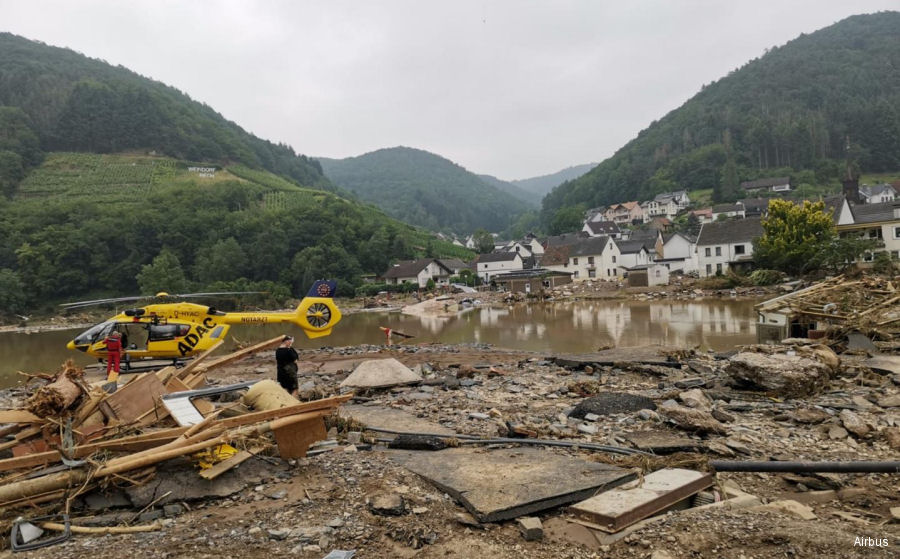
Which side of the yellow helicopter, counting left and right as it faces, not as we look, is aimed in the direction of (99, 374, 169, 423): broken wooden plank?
left

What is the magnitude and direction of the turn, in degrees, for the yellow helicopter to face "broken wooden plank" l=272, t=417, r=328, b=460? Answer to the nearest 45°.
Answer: approximately 90° to its left

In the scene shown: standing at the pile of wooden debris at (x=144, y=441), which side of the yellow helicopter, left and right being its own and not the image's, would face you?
left

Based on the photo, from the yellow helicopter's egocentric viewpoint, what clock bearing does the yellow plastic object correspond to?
The yellow plastic object is roughly at 9 o'clock from the yellow helicopter.

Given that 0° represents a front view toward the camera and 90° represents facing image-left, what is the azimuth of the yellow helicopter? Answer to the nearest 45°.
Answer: approximately 90°

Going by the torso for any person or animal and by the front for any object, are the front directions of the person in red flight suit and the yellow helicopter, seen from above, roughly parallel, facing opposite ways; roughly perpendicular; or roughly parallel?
roughly perpendicular
